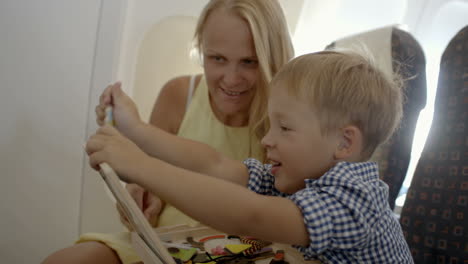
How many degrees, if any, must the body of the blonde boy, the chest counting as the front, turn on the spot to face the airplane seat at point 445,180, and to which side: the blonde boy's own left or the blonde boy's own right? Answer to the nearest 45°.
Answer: approximately 135° to the blonde boy's own right

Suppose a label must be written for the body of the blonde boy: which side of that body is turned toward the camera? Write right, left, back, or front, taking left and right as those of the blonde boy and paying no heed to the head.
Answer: left

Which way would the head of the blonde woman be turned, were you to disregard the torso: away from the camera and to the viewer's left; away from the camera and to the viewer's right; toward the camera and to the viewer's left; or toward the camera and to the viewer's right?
toward the camera and to the viewer's left

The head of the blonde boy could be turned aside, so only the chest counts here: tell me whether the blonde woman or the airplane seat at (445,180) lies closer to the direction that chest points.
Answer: the blonde woman

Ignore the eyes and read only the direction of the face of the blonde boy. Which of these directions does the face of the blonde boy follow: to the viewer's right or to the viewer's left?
to the viewer's left

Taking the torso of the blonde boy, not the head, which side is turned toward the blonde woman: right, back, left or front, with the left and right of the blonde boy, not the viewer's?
right
